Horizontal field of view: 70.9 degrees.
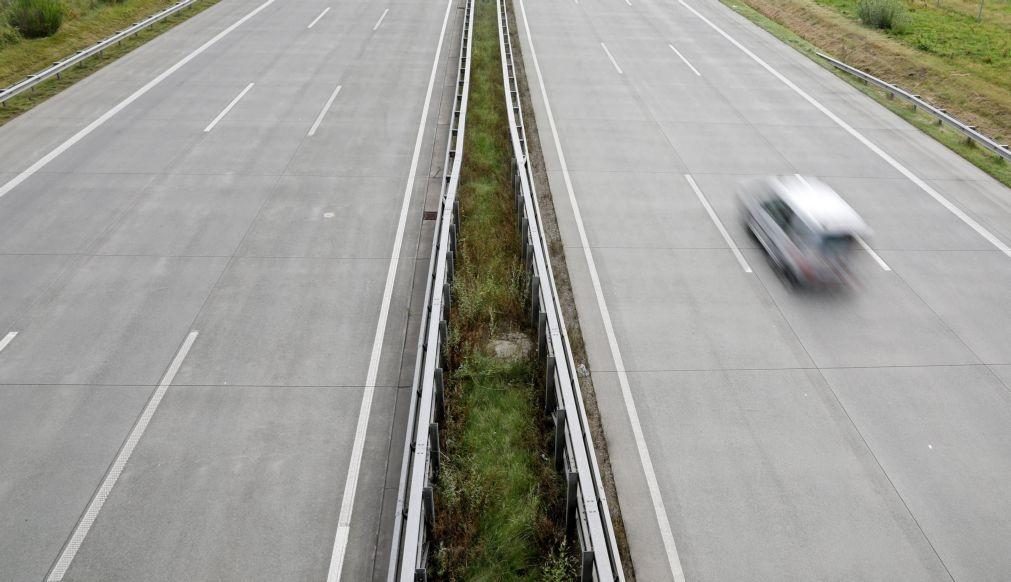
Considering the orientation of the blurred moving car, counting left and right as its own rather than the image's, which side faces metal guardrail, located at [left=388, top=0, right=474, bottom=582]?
left

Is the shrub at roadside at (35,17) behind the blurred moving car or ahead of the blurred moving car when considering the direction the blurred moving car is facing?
ahead

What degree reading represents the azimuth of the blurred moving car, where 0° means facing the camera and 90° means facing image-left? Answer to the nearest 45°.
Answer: approximately 135°

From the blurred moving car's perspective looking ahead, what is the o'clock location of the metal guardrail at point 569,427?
The metal guardrail is roughly at 8 o'clock from the blurred moving car.

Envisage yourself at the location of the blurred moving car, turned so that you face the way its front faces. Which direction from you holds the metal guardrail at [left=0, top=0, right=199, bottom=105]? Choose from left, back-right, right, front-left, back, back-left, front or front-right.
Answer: front-left

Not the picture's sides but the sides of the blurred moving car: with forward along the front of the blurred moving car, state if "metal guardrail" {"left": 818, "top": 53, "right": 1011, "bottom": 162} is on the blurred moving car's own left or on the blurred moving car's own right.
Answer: on the blurred moving car's own right
